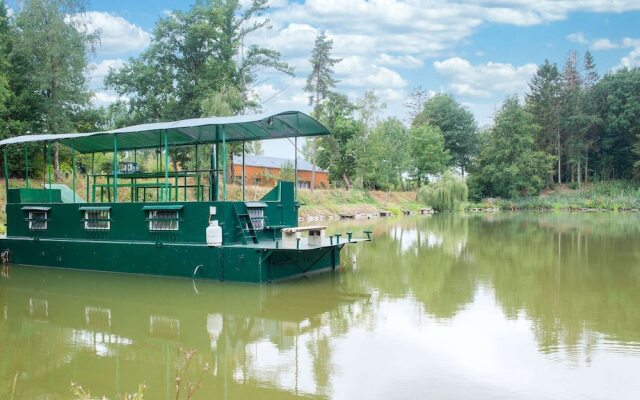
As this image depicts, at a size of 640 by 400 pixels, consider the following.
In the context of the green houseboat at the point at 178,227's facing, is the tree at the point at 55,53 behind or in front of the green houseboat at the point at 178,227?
behind

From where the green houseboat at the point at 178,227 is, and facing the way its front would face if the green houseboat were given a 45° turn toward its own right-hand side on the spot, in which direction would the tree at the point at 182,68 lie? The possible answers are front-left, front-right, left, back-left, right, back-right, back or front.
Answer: back

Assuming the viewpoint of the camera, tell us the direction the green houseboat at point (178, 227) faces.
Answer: facing the viewer and to the right of the viewer

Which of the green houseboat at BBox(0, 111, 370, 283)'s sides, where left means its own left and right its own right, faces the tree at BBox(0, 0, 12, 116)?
back
